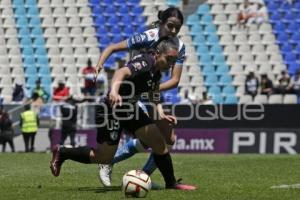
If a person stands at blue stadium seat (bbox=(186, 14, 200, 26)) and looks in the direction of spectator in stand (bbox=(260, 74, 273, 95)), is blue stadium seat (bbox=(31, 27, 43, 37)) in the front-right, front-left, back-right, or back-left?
back-right

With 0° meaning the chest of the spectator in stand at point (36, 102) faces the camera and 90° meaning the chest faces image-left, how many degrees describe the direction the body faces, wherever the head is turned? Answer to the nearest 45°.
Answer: approximately 0°

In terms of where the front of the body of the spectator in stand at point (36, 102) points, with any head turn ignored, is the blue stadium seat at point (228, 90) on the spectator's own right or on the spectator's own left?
on the spectator's own left

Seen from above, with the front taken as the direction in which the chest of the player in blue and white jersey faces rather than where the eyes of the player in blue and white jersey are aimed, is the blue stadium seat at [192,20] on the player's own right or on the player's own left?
on the player's own left

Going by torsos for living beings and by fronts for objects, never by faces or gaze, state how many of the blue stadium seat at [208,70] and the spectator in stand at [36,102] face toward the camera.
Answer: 2

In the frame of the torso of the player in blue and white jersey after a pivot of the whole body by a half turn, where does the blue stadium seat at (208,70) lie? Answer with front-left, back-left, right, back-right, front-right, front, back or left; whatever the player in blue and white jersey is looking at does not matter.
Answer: front-right

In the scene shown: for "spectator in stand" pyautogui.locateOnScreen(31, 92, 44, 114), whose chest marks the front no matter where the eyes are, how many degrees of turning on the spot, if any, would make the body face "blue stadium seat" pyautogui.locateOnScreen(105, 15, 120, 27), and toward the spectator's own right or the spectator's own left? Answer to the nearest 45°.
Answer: approximately 135° to the spectator's own left

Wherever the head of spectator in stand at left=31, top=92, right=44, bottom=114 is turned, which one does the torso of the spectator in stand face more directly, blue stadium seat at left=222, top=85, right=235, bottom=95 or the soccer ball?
the soccer ball
